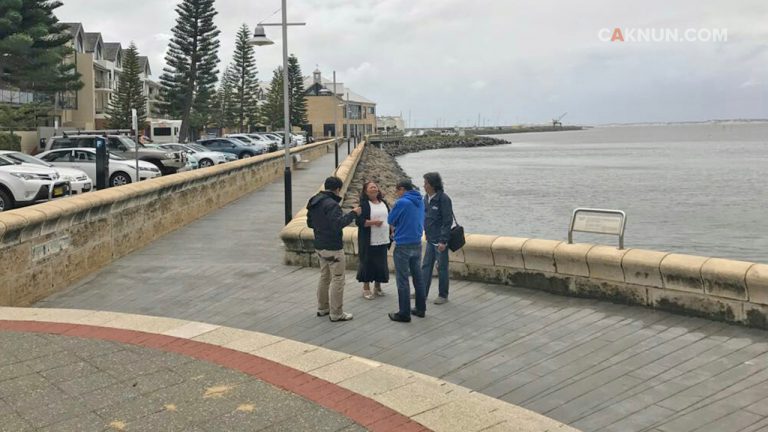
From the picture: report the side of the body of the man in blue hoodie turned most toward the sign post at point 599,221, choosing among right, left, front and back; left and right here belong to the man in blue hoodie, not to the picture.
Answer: right

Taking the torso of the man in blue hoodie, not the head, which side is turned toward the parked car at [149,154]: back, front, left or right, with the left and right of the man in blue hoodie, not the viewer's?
front

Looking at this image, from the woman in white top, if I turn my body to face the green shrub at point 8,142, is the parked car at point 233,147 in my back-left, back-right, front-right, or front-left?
front-right

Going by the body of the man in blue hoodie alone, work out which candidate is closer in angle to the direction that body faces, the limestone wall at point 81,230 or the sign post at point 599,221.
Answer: the limestone wall

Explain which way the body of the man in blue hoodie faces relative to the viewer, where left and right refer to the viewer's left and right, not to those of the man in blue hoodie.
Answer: facing away from the viewer and to the left of the viewer

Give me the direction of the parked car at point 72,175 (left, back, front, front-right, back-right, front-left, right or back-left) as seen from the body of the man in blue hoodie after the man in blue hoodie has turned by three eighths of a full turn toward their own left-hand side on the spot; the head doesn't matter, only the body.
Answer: back-right

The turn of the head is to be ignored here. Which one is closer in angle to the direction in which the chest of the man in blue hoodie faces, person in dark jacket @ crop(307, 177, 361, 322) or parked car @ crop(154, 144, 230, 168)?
the parked car

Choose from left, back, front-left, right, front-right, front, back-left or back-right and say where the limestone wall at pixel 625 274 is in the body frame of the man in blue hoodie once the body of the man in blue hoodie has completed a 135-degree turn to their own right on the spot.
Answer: front

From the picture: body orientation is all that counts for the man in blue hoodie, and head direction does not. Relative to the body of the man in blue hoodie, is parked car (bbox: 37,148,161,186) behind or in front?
in front

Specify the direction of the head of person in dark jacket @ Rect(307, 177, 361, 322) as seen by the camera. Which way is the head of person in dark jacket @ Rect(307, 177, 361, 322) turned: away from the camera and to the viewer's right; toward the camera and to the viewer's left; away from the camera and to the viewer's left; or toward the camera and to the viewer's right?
away from the camera and to the viewer's right

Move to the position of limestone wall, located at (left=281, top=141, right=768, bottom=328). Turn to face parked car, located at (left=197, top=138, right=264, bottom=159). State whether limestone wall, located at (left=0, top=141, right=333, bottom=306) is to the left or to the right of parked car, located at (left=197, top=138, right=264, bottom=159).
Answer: left

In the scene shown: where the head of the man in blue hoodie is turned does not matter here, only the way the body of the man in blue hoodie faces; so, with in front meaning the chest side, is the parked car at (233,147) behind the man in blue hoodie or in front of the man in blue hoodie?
in front

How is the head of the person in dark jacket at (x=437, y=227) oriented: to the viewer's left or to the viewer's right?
to the viewer's left

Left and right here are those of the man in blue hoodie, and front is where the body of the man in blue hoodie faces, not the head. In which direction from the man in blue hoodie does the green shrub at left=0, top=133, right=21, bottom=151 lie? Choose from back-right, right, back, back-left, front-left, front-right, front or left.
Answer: front
